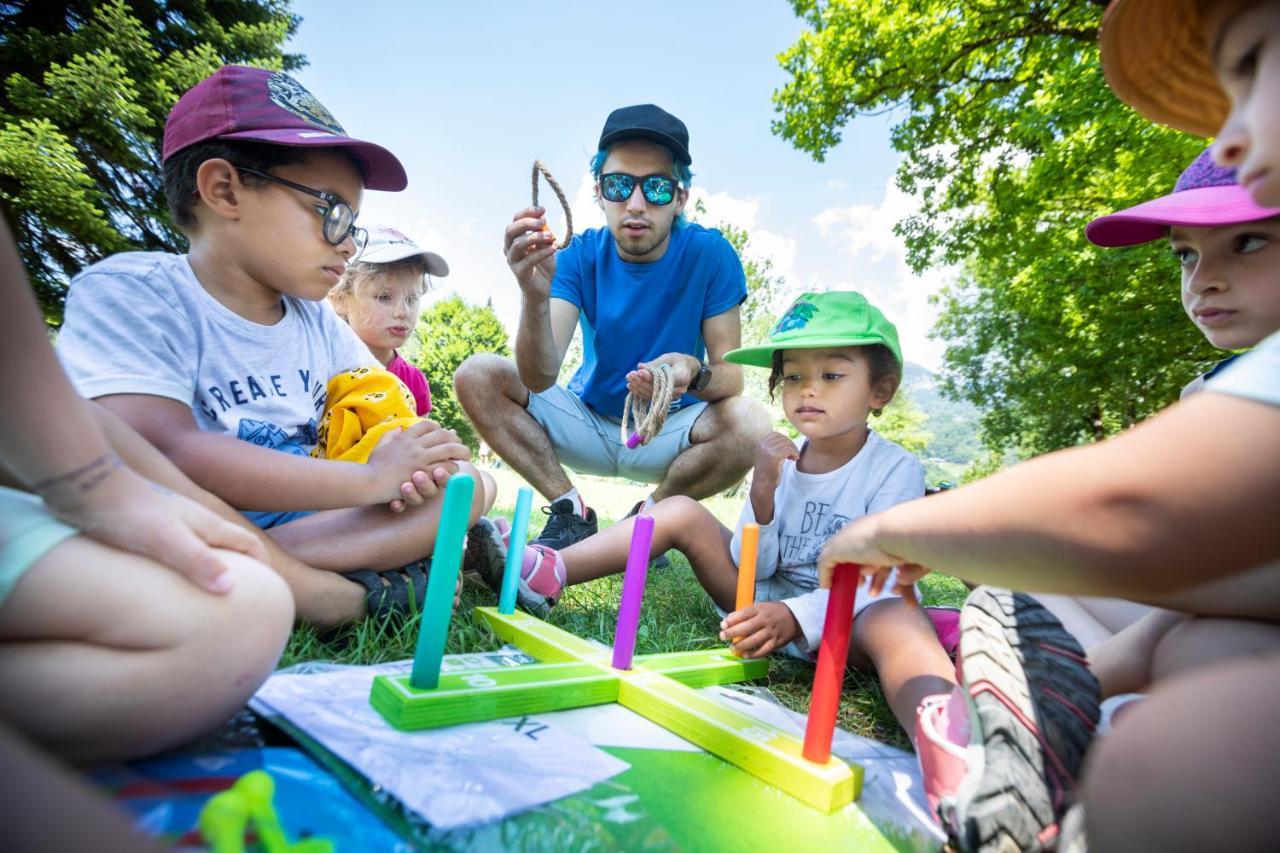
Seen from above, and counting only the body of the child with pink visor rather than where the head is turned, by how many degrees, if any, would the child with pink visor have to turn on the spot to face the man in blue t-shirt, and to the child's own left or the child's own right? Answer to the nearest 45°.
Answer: approximately 45° to the child's own right

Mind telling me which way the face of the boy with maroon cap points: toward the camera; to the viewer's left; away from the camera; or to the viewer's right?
to the viewer's right

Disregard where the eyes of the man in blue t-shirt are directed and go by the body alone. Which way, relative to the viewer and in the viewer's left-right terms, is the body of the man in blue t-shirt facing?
facing the viewer

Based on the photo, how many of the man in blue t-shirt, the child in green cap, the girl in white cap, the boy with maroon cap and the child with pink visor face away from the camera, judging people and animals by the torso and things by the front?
0

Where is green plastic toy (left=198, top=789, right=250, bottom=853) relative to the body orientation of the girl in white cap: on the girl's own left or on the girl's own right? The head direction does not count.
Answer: on the girl's own right

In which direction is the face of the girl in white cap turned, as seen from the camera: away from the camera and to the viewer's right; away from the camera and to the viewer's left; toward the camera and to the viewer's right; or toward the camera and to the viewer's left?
toward the camera and to the viewer's right

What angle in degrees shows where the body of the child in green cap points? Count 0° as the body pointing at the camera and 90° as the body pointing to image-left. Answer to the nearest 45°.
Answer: approximately 45°

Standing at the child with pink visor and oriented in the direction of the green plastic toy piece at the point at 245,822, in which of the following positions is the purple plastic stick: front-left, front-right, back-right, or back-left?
front-right

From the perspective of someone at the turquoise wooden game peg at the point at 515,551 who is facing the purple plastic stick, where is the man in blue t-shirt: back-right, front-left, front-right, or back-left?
back-left

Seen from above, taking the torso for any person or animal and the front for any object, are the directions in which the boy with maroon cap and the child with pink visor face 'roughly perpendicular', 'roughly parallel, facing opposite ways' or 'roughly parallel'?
roughly parallel, facing opposite ways

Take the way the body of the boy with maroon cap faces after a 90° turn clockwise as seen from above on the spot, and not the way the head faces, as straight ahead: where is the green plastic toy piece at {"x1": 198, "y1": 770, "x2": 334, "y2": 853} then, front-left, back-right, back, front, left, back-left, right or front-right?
front-left

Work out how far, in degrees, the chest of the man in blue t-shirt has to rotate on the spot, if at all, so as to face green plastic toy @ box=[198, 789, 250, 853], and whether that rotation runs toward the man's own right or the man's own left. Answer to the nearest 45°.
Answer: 0° — they already face it

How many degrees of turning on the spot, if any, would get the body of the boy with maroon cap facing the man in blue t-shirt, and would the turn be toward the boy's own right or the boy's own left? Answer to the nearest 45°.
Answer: approximately 90° to the boy's own left

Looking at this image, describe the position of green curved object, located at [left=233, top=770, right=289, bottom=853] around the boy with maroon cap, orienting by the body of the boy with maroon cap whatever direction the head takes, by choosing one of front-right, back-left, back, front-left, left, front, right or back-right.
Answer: front-right

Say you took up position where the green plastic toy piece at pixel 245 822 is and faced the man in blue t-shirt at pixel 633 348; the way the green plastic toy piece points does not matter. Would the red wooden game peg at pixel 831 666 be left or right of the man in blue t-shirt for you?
right

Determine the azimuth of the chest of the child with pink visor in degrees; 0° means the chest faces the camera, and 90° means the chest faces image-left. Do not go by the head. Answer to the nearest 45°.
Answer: approximately 45°

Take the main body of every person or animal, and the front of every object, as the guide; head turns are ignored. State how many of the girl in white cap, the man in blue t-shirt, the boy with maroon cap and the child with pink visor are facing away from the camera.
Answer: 0

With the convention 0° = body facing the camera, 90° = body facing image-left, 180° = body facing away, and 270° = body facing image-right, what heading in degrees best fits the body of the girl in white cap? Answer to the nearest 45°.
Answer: approximately 315°

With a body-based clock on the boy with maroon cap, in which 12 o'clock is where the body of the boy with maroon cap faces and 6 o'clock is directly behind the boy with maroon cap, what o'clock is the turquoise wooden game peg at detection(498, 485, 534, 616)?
The turquoise wooden game peg is roughly at 11 o'clock from the boy with maroon cap.

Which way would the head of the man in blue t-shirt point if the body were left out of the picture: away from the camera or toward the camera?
toward the camera

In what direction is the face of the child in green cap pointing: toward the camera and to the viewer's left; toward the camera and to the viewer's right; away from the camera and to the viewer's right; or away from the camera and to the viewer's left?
toward the camera and to the viewer's left

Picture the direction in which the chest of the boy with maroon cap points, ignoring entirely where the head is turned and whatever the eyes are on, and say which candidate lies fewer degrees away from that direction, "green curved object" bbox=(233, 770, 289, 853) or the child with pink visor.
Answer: the child with pink visor

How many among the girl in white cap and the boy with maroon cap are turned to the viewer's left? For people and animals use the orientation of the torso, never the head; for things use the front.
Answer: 0
